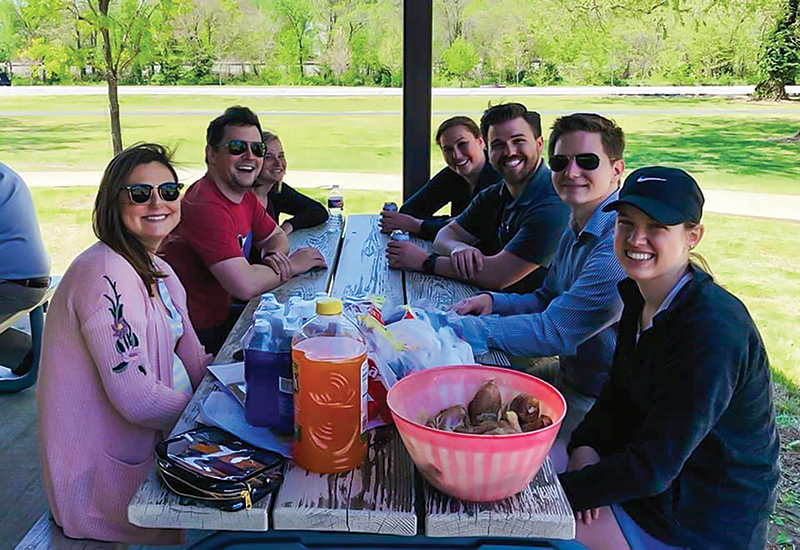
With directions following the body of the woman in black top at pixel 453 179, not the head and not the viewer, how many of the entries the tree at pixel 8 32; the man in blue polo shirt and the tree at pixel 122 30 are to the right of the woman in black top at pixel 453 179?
2

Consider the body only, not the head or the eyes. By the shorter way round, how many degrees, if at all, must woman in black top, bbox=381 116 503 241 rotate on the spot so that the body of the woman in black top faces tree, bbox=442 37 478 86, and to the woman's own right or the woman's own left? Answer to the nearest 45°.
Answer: approximately 135° to the woman's own right

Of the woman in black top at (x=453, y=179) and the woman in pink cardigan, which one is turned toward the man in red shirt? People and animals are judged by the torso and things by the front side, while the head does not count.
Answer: the woman in black top

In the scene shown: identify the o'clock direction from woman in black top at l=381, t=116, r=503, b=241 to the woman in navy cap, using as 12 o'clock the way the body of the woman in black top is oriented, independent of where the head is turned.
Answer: The woman in navy cap is roughly at 10 o'clock from the woman in black top.

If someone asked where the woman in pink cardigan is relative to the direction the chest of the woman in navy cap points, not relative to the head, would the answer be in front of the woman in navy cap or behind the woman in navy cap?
in front

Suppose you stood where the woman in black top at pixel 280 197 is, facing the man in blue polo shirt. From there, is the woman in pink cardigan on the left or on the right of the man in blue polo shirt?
right

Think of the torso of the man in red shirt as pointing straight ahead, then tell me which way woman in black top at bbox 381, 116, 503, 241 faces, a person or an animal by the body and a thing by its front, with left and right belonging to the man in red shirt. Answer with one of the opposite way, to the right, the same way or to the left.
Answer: to the right

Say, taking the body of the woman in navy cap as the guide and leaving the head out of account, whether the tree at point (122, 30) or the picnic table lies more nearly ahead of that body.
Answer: the picnic table

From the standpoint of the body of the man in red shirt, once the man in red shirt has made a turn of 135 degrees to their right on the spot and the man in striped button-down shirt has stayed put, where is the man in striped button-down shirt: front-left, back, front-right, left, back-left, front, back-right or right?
back-left

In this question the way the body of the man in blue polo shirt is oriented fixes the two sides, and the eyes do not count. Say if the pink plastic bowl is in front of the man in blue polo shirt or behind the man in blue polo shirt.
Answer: in front

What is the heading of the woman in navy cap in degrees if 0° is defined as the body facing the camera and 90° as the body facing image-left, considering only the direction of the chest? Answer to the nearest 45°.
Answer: approximately 45°

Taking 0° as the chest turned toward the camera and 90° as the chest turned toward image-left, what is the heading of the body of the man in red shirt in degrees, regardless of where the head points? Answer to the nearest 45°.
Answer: approximately 315°

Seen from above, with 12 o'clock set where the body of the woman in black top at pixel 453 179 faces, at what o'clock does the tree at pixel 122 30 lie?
The tree is roughly at 3 o'clock from the woman in black top.
